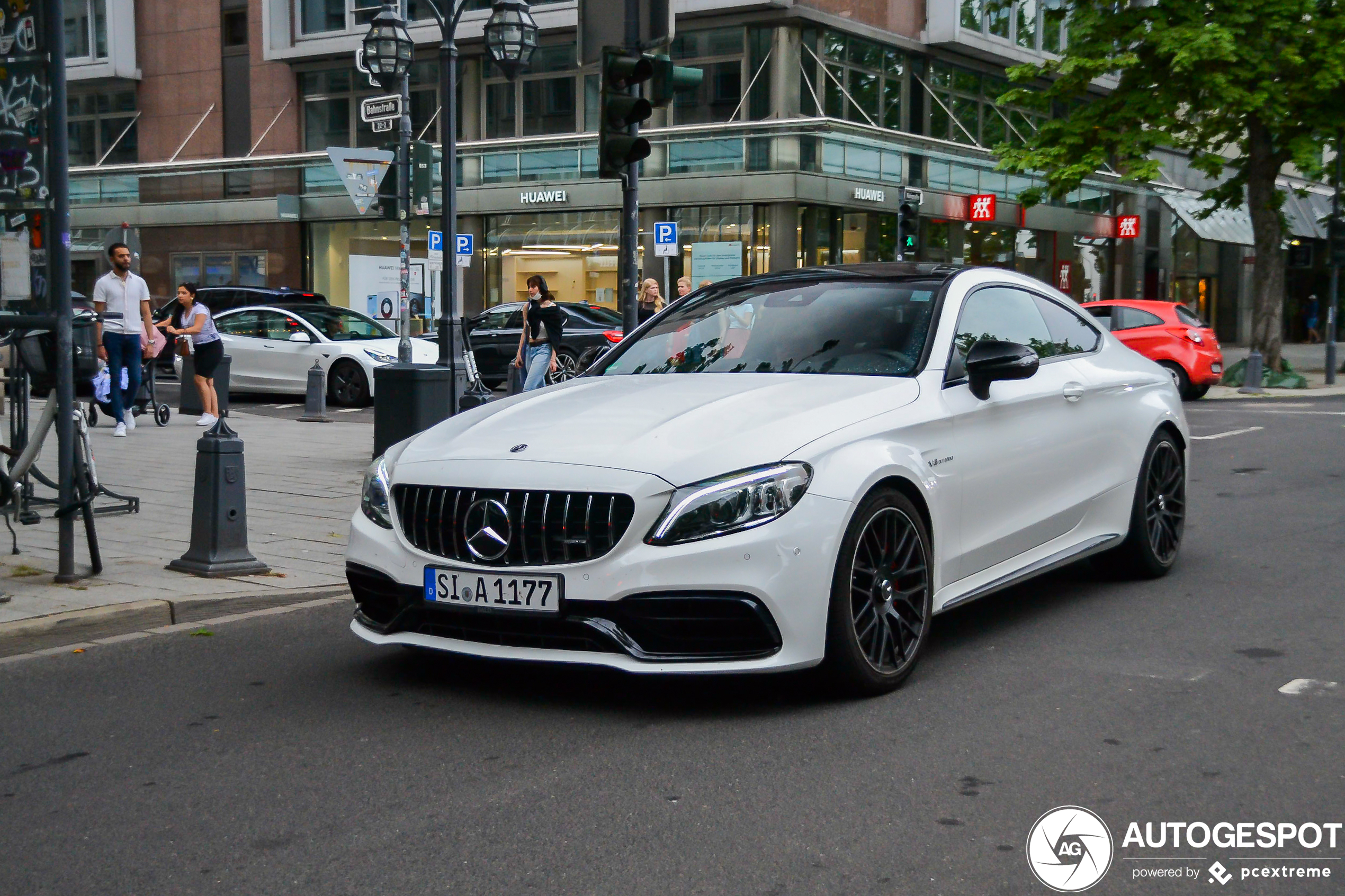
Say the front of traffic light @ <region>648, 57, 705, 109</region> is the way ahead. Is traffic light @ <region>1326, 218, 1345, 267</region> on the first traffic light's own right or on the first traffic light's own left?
on the first traffic light's own left

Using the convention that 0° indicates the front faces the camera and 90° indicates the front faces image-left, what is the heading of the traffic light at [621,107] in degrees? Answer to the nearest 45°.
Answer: approximately 315°

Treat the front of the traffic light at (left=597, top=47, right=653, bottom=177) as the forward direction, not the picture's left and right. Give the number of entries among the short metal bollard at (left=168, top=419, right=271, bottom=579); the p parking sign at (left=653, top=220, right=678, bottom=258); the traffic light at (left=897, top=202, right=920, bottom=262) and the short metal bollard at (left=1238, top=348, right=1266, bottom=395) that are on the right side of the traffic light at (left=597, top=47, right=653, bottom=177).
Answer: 1

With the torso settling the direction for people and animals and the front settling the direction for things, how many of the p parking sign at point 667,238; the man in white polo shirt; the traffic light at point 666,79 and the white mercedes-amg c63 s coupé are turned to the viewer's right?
1

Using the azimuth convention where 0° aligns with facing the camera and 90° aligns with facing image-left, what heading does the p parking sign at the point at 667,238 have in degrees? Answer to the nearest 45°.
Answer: approximately 0°

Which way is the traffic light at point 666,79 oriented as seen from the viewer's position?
to the viewer's right

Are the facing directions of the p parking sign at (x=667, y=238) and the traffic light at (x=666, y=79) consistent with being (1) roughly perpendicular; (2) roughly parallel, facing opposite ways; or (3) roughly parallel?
roughly perpendicular

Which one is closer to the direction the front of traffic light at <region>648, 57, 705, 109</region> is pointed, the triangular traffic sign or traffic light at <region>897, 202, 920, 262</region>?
the traffic light

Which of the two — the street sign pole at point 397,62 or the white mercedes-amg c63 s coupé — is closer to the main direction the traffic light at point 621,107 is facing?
the white mercedes-amg c63 s coupé

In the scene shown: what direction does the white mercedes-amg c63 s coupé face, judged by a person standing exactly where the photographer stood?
facing the viewer and to the left of the viewer

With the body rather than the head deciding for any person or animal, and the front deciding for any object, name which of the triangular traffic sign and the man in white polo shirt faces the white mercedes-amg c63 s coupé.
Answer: the man in white polo shirt
